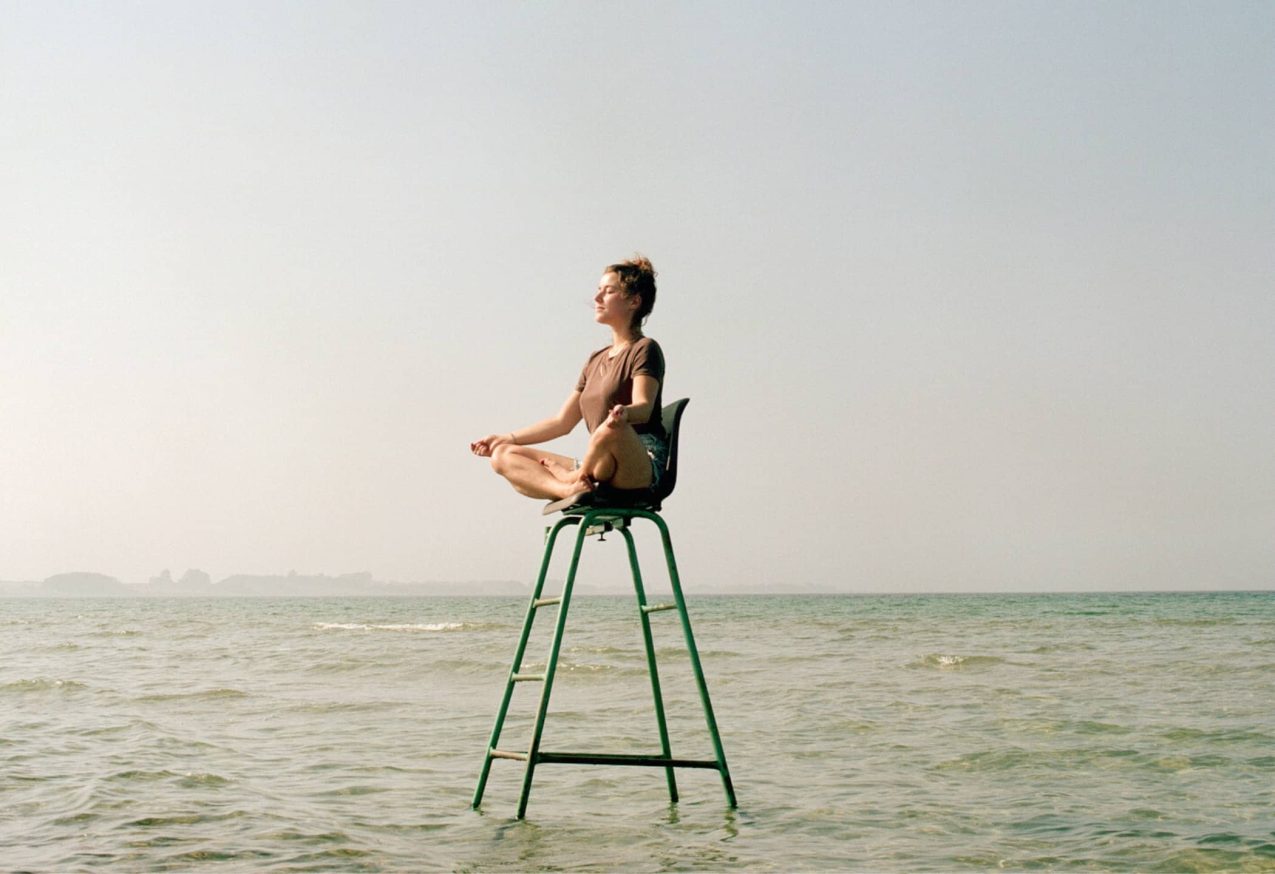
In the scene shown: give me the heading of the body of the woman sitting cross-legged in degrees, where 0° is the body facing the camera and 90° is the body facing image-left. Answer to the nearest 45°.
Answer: approximately 45°

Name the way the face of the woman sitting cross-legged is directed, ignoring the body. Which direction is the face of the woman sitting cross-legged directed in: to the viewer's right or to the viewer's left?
to the viewer's left

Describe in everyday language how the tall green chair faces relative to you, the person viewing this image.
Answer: facing to the left of the viewer
